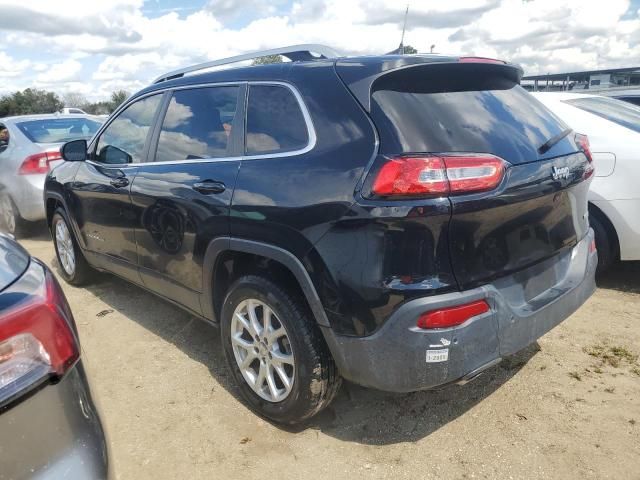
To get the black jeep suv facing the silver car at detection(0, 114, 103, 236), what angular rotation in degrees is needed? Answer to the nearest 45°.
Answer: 0° — it already faces it

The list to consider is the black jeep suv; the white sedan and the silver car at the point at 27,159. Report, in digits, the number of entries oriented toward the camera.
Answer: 0

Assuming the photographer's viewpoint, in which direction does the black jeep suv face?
facing away from the viewer and to the left of the viewer

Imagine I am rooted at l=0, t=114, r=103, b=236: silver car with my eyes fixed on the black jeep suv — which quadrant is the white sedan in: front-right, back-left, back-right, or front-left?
front-left

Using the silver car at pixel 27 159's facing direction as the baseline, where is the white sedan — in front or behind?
behind

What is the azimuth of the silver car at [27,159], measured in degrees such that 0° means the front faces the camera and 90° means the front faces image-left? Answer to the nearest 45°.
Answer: approximately 135°

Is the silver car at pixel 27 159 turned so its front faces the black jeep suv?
no

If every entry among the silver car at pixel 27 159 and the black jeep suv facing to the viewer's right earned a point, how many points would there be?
0

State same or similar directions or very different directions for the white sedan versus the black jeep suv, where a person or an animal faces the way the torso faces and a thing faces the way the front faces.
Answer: same or similar directions

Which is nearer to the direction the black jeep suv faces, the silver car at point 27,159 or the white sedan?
the silver car

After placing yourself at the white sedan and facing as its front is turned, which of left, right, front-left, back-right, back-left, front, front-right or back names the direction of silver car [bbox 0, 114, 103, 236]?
front-left

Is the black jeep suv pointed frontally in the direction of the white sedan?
no

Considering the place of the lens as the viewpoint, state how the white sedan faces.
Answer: facing away from the viewer and to the left of the viewer

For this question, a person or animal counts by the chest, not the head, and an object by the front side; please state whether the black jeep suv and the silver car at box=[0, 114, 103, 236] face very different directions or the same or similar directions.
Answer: same or similar directions

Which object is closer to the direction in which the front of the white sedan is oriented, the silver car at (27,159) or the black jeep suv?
the silver car

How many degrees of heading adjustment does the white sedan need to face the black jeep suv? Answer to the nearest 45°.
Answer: approximately 90° to its left
